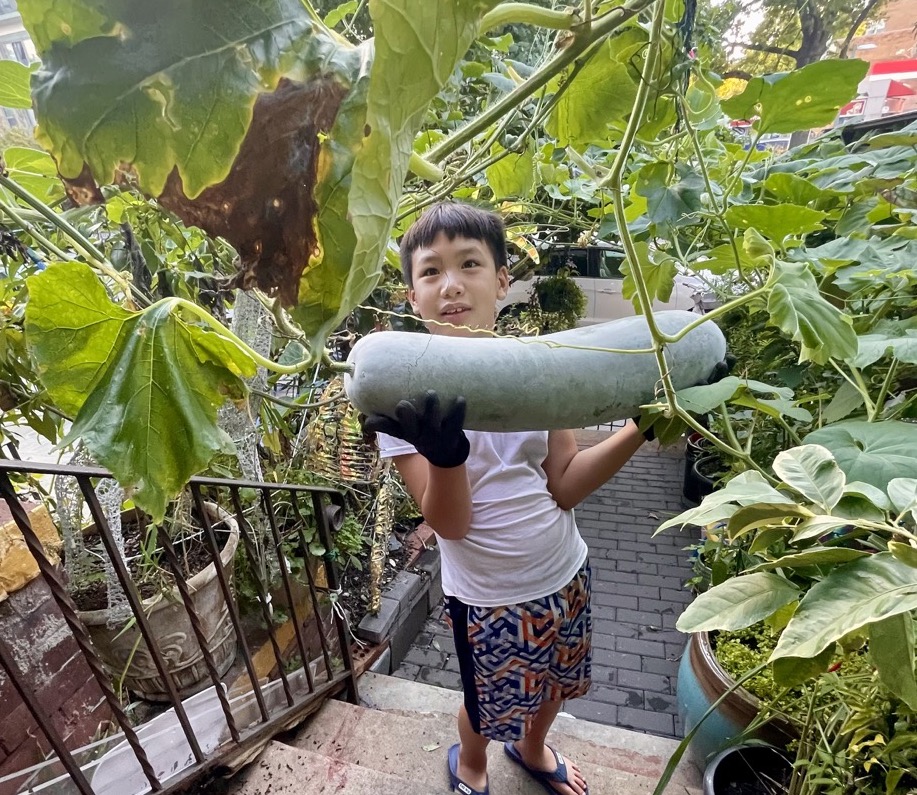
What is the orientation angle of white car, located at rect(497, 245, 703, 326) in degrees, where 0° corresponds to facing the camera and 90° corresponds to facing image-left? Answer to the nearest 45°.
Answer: approximately 270°

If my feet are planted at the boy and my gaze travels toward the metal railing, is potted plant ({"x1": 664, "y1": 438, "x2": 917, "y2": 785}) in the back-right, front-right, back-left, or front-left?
back-left

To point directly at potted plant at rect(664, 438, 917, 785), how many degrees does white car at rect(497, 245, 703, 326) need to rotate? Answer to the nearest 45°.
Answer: approximately 90° to its right

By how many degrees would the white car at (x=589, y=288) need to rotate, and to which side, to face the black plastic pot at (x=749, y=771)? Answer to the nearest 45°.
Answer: approximately 90° to its right

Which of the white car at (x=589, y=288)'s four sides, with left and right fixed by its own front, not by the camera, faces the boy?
right
